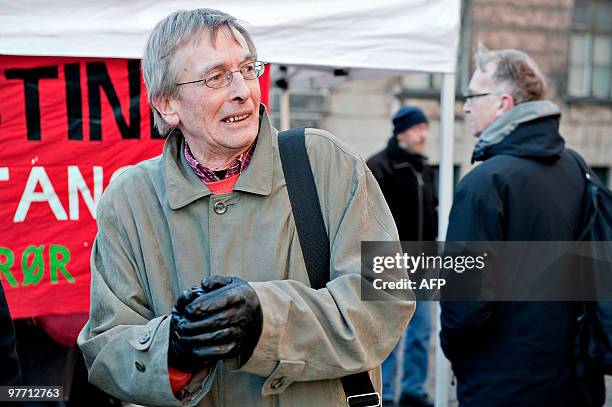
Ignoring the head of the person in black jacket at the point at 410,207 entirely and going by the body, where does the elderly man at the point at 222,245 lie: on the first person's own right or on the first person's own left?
on the first person's own right

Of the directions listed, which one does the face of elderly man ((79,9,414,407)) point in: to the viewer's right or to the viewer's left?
to the viewer's right

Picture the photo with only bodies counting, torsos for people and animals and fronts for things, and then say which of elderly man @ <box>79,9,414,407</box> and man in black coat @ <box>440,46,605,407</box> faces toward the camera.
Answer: the elderly man

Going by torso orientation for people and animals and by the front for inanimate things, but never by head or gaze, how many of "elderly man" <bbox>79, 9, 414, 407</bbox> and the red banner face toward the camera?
2

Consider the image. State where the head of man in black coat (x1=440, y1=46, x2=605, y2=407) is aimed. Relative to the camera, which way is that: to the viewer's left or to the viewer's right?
to the viewer's left

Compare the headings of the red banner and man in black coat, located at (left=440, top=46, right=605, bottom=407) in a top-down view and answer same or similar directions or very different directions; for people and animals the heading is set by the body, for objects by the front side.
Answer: very different directions

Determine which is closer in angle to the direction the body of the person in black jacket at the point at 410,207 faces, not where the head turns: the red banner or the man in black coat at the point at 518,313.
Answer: the man in black coat

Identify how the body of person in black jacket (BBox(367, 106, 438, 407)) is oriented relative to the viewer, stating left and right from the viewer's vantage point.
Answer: facing the viewer and to the right of the viewer

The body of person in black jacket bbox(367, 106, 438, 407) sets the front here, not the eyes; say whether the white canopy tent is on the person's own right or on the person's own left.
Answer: on the person's own right

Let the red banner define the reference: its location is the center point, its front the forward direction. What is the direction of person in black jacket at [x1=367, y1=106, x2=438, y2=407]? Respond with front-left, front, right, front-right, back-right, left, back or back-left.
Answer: back-left

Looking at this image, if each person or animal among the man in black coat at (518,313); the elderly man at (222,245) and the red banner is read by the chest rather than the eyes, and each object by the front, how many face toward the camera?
2

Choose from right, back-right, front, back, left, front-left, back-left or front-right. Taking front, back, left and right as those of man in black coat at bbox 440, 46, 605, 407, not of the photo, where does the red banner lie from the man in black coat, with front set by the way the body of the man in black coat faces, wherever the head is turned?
front-left

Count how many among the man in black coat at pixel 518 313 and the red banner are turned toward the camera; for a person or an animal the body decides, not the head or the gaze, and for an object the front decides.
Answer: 1

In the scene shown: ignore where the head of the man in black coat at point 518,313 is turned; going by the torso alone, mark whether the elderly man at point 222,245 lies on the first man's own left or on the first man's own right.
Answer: on the first man's own left

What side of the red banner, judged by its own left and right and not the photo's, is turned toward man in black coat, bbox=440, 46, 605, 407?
left

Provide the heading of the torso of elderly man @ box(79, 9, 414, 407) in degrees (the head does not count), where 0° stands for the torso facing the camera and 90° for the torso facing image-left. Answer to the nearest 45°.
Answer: approximately 0°
